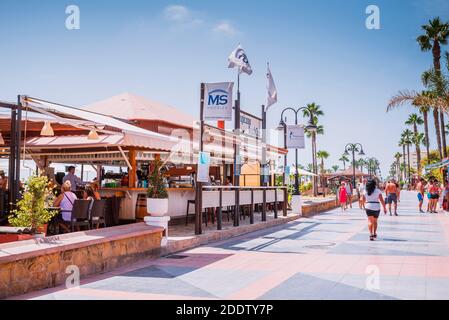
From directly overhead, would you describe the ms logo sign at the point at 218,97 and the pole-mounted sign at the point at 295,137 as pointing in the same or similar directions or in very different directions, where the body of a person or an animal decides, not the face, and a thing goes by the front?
same or similar directions

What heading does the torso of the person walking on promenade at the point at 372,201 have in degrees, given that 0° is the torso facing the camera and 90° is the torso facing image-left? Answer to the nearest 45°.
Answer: approximately 180°

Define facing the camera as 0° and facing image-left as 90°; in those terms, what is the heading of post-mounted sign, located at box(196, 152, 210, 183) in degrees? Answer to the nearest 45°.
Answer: approximately 0°

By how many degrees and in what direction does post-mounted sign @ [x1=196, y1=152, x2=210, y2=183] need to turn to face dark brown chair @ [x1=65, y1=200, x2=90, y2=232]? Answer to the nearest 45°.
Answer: approximately 45° to its right

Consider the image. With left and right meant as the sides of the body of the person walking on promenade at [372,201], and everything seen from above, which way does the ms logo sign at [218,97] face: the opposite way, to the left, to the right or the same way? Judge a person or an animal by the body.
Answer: the opposite way

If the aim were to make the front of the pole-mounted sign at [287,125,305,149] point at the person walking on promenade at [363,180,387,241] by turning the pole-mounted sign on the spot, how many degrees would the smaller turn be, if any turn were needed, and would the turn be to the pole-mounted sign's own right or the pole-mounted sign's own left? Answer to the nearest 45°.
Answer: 0° — it already faces them

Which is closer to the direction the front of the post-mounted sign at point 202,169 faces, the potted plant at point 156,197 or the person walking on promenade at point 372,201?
the potted plant

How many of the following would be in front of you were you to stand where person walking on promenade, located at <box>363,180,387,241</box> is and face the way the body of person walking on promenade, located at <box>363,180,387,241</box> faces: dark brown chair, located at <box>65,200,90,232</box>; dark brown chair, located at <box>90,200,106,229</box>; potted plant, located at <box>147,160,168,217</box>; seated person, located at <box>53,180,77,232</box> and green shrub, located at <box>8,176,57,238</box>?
0

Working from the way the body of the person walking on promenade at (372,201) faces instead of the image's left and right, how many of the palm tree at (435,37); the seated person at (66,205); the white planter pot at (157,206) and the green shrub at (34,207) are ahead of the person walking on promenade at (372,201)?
1

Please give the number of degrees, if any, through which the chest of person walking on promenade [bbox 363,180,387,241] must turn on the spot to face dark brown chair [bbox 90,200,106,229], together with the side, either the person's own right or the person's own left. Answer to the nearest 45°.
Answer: approximately 135° to the person's own left

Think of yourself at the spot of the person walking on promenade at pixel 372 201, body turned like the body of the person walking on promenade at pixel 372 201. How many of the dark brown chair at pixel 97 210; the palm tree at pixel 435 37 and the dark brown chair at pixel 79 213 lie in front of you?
1

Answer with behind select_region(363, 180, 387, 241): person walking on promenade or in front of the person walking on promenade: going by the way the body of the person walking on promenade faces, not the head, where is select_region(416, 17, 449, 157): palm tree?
in front

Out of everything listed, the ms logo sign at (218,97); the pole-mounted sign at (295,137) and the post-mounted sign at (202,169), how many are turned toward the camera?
3

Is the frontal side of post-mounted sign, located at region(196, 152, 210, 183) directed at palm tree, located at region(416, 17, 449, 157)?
no

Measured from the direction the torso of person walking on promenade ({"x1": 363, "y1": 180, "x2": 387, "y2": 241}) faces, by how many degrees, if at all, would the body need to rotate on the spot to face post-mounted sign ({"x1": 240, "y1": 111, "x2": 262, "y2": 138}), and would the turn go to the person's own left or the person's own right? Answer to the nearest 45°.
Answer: approximately 45° to the person's own left

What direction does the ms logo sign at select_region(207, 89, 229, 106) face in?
toward the camera

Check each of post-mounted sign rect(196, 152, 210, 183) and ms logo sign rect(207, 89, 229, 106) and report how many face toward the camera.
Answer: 2

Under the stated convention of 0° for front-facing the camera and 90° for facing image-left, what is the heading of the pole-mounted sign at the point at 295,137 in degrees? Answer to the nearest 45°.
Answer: approximately 0°

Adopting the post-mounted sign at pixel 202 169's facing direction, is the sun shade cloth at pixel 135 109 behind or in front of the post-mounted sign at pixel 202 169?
behind
